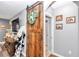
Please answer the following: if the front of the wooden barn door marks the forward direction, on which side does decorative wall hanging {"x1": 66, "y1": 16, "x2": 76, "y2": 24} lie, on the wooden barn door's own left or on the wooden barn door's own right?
on the wooden barn door's own left
